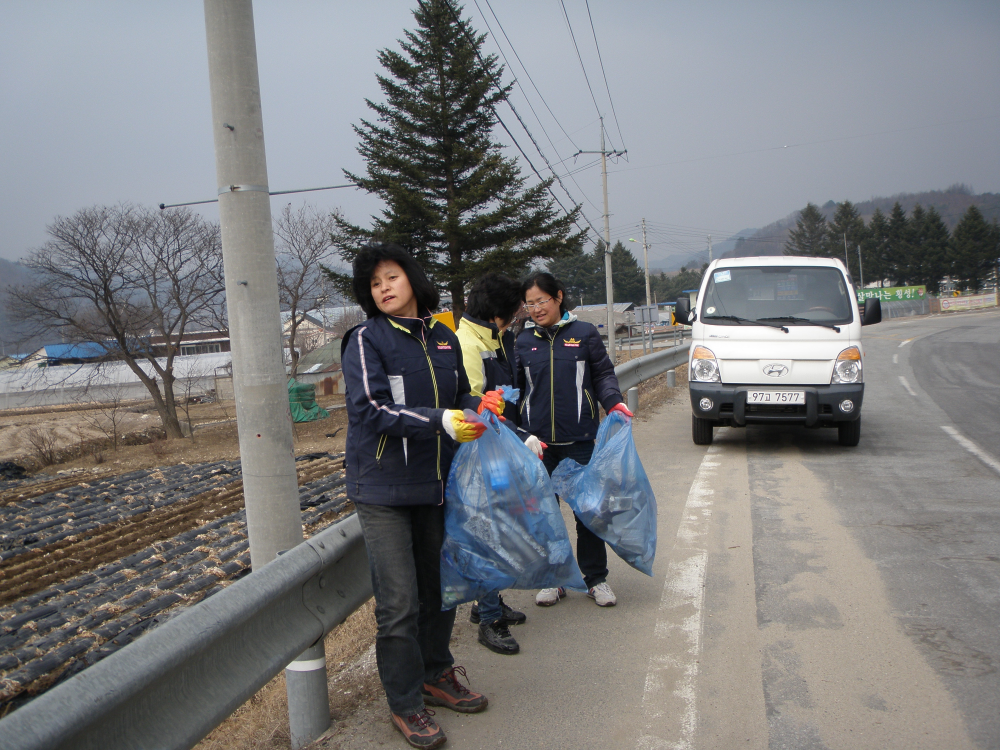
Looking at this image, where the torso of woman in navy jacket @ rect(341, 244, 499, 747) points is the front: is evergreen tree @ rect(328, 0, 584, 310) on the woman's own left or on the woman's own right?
on the woman's own left

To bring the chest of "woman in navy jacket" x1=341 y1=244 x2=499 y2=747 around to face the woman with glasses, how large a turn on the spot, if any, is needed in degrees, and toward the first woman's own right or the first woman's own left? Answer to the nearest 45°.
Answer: approximately 90° to the first woman's own left

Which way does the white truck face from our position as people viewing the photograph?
facing the viewer

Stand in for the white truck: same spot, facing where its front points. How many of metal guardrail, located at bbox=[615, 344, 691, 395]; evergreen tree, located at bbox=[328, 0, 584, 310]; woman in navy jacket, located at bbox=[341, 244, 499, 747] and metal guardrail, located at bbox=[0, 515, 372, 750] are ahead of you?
2

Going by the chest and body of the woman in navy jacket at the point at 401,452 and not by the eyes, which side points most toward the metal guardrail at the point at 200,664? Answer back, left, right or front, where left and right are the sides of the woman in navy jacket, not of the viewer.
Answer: right

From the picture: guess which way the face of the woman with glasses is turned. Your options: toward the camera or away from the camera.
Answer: toward the camera

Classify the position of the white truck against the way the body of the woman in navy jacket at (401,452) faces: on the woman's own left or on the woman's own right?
on the woman's own left

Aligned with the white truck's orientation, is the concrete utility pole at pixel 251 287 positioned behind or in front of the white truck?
in front

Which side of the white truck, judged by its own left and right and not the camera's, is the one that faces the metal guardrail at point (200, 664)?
front

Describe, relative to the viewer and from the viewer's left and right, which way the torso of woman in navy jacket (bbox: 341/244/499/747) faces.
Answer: facing the viewer and to the right of the viewer

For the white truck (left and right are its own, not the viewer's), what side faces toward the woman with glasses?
front

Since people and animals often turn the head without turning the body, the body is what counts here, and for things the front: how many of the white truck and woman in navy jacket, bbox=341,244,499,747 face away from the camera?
0
